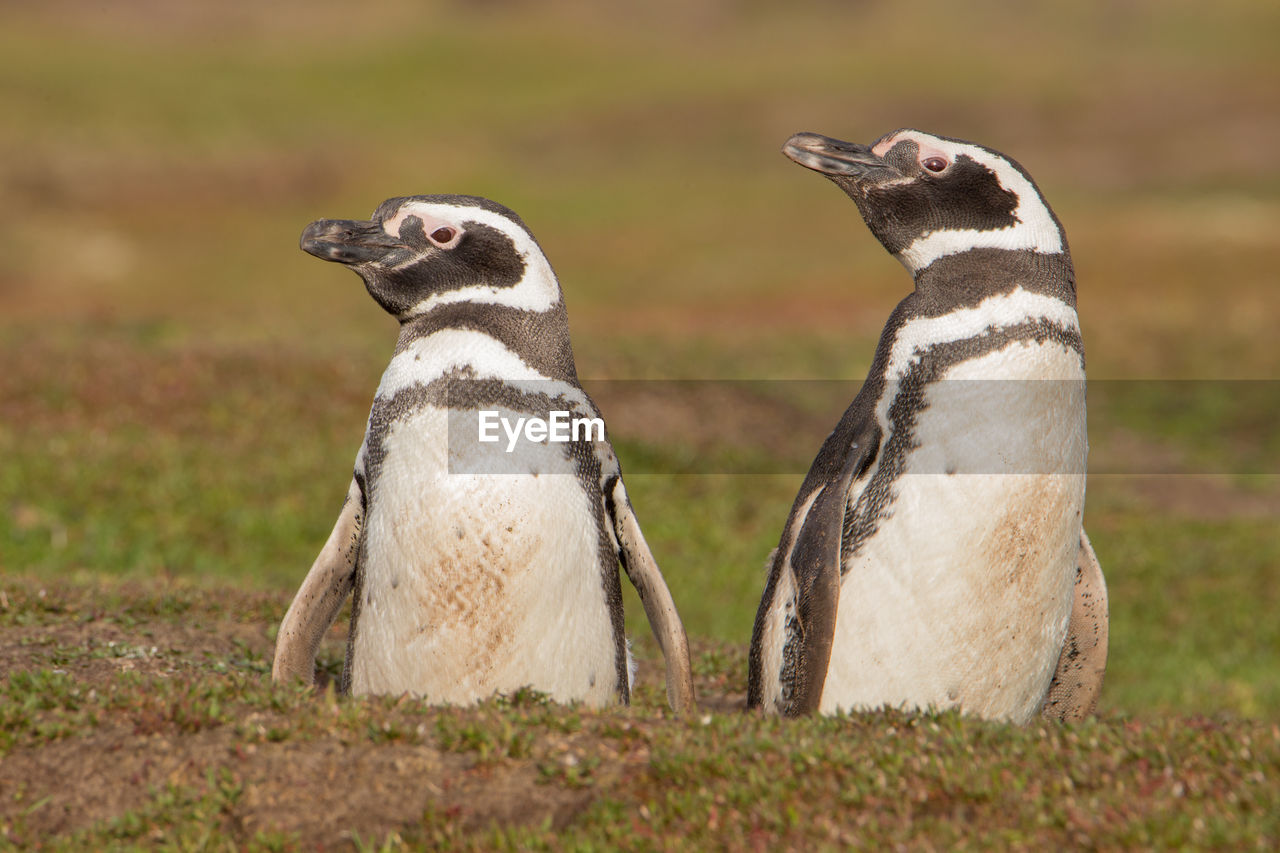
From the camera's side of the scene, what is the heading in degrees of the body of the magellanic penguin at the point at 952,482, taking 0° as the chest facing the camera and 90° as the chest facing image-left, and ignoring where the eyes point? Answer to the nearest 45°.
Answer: approximately 315°

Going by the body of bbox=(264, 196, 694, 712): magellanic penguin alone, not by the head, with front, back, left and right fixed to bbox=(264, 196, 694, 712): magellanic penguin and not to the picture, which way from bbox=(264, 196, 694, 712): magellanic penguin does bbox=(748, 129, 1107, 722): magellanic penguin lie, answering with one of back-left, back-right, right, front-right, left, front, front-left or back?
left

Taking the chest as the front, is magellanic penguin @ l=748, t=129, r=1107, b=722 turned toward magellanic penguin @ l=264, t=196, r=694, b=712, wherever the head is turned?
no

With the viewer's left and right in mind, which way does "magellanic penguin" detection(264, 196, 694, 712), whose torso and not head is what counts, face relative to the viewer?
facing the viewer

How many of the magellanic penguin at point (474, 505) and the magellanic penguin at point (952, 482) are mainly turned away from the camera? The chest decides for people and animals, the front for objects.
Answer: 0
